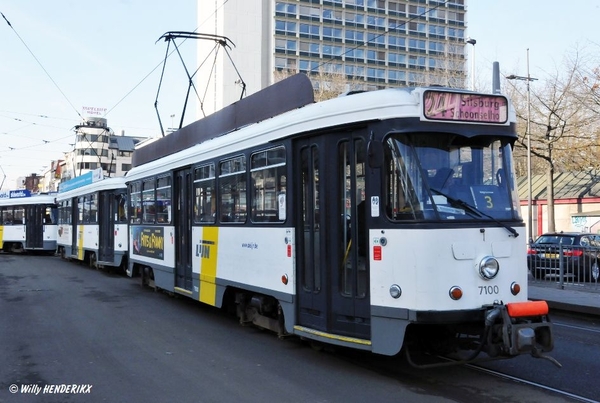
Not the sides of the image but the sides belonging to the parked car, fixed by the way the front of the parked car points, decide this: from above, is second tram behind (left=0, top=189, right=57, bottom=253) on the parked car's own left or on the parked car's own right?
on the parked car's own left

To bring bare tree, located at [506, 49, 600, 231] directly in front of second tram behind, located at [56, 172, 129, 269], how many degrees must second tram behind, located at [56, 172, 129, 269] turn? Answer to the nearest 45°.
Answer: approximately 45° to its left

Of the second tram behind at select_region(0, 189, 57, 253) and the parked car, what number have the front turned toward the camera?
0

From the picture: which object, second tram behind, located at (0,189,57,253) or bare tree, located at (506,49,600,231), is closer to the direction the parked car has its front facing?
the bare tree

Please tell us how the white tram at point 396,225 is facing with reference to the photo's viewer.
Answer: facing the viewer and to the right of the viewer

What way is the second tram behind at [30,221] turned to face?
to the viewer's right

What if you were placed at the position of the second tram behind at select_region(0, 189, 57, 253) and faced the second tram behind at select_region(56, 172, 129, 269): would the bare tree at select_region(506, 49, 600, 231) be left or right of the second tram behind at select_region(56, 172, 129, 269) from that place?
left

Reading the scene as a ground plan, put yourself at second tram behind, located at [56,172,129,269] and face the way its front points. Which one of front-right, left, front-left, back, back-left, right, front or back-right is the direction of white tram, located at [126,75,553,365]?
front-right

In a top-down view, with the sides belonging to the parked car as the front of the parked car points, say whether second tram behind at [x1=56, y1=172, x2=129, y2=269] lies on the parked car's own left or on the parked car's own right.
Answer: on the parked car's own left

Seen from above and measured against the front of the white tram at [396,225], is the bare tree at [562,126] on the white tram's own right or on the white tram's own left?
on the white tram's own left
